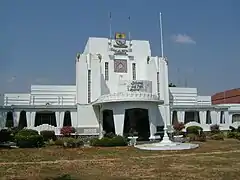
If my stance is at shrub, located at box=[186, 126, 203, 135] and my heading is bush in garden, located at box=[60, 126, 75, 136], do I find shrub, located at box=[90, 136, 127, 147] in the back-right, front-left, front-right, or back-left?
front-left

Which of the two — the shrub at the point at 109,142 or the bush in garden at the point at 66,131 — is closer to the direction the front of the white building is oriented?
the shrub

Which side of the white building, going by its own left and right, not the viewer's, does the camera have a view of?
front

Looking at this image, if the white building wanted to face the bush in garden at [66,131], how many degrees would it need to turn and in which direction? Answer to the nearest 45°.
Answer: approximately 45° to its right

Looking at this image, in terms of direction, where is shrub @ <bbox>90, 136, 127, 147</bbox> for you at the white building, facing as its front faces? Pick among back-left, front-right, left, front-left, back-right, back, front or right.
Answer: front

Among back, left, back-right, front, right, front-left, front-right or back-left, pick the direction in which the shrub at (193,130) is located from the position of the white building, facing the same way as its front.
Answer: left
